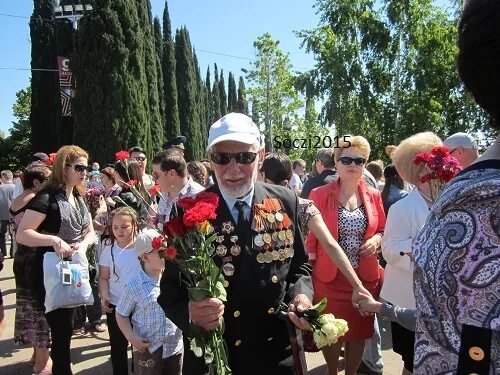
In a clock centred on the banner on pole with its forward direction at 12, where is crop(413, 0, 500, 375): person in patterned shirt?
The person in patterned shirt is roughly at 12 o'clock from the banner on pole.

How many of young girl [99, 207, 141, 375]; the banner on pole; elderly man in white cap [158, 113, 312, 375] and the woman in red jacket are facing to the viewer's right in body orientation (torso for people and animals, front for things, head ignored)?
0

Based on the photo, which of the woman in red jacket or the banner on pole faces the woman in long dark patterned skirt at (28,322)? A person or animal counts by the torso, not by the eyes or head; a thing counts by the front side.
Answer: the banner on pole

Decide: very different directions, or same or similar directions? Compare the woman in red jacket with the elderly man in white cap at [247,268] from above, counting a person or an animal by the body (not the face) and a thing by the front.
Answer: same or similar directions

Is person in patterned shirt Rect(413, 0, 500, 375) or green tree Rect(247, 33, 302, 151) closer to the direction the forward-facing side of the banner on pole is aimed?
the person in patterned shirt

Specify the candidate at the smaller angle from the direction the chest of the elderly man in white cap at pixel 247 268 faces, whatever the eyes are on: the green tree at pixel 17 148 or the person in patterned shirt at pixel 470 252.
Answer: the person in patterned shirt

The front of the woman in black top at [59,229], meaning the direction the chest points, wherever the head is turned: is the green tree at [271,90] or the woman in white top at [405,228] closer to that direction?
the woman in white top

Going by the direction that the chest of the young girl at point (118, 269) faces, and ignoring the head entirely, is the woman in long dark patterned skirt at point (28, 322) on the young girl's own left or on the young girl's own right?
on the young girl's own right

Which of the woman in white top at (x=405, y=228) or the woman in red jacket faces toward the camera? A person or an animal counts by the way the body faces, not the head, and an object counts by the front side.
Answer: the woman in red jacket

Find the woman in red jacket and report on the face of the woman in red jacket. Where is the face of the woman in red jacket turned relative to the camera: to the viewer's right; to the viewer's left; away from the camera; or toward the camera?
toward the camera

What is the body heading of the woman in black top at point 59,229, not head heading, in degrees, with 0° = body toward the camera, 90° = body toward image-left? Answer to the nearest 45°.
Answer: approximately 315°

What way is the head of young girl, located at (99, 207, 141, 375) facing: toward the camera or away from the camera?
toward the camera

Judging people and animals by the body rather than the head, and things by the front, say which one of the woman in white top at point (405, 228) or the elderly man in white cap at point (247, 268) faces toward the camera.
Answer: the elderly man in white cap

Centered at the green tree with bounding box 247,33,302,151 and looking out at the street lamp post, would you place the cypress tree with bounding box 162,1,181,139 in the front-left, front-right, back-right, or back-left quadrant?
front-right

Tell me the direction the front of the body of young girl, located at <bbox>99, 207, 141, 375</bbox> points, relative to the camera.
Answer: toward the camera

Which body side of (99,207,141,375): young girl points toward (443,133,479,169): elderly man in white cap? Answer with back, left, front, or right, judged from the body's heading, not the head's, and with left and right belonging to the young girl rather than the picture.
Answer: left
